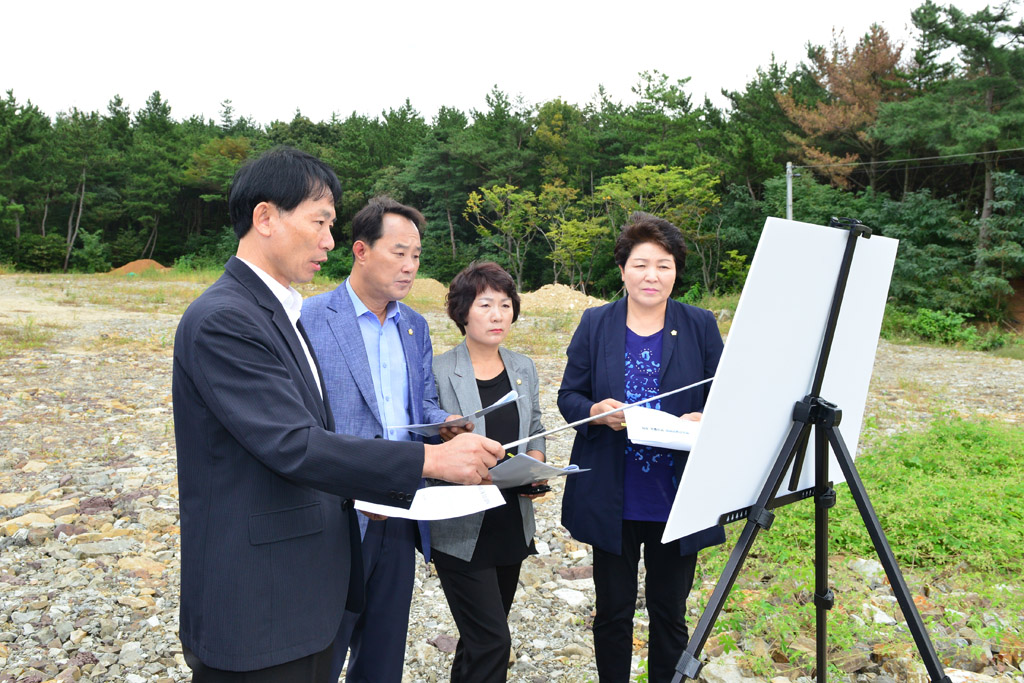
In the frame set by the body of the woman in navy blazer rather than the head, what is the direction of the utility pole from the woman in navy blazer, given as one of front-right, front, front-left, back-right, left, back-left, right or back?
back

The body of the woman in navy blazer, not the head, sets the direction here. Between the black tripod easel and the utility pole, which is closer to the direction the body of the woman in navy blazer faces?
the black tripod easel

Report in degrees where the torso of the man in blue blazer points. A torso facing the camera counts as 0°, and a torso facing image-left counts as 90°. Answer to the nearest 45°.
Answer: approximately 315°

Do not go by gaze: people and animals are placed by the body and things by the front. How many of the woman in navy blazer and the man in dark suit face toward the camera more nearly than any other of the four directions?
1

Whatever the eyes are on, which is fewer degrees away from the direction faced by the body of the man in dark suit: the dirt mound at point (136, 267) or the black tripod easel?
the black tripod easel

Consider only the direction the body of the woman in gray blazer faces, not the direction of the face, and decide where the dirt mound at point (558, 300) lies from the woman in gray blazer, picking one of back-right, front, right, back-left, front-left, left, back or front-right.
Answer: back-left

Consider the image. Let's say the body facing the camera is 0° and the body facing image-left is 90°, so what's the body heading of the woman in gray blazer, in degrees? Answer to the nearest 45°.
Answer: approximately 315°

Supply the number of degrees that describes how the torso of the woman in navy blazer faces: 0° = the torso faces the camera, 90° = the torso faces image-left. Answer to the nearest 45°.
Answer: approximately 0°

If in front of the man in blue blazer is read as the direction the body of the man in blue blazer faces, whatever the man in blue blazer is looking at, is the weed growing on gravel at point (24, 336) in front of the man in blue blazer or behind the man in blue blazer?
behind

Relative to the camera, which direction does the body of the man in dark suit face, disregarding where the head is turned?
to the viewer's right
